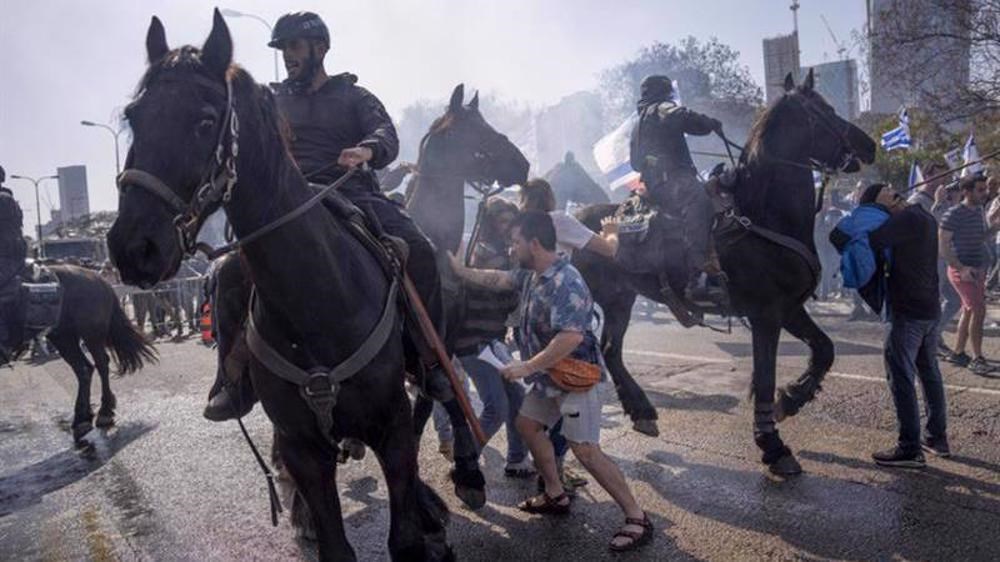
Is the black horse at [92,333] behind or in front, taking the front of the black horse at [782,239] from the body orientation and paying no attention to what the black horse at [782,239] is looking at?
behind

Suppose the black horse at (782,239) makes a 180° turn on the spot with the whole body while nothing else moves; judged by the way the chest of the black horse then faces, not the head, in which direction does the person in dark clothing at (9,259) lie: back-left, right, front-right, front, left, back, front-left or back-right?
front-left

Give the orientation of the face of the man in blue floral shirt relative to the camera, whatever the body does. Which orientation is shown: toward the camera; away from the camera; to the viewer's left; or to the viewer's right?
to the viewer's left

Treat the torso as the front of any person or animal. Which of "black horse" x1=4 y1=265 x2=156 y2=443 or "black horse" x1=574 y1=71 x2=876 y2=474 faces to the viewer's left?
"black horse" x1=4 y1=265 x2=156 y2=443

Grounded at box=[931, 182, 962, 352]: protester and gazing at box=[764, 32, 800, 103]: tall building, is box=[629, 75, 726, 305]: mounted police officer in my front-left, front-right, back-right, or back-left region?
back-left

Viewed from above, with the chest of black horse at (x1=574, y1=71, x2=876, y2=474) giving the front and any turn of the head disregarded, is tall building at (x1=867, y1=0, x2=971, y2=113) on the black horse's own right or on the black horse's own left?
on the black horse's own left

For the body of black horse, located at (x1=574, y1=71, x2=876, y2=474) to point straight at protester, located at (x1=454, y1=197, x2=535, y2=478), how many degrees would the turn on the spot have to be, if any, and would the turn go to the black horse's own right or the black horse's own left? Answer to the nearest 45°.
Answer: approximately 135° to the black horse's own right

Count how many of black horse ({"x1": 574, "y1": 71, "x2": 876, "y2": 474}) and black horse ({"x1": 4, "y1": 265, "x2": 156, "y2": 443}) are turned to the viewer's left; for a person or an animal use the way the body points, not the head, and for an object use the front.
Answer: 1

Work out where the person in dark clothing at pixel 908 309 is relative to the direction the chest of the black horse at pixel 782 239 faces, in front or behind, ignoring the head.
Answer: in front

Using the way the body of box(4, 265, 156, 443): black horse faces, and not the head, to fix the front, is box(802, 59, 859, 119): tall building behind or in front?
behind

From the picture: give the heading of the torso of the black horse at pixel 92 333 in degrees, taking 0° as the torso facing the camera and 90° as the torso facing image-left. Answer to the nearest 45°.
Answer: approximately 90°

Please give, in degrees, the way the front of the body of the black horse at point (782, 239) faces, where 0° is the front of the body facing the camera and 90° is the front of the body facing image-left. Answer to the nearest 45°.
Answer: approximately 315°

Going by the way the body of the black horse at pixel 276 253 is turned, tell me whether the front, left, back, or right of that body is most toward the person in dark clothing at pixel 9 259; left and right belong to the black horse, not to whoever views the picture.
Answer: right

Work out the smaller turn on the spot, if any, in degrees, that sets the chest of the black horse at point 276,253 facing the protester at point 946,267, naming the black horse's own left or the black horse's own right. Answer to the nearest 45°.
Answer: approximately 180°
